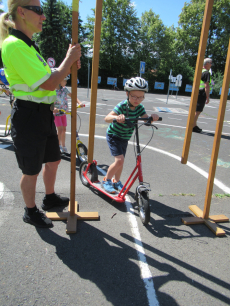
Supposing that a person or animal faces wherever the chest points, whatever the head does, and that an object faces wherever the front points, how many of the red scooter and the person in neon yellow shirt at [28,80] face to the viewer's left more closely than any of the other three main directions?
0

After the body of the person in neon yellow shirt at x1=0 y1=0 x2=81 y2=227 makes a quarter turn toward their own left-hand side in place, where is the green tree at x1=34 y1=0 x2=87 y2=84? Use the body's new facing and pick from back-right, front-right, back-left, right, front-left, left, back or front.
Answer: front

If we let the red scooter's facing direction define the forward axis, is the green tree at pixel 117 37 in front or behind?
behind

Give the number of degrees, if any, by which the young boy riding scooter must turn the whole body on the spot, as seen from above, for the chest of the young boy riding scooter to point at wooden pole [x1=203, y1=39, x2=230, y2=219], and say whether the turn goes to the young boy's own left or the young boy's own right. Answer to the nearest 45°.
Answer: approximately 45° to the young boy's own left

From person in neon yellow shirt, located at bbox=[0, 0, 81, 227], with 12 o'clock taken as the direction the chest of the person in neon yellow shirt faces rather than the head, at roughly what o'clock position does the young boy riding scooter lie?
The young boy riding scooter is roughly at 11 o'clock from the person in neon yellow shirt.

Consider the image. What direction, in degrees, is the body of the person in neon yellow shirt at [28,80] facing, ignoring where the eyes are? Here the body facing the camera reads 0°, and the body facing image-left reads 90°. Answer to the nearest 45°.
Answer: approximately 270°

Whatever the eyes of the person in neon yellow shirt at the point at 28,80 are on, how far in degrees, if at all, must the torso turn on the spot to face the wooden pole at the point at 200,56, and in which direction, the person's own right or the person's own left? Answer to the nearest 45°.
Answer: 0° — they already face it

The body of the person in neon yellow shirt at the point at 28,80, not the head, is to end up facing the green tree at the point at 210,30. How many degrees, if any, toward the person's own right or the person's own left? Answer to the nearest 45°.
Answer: approximately 45° to the person's own left

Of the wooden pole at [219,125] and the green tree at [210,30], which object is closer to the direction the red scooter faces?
the wooden pole

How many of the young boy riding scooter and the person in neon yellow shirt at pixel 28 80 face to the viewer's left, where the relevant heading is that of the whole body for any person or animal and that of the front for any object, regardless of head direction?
0

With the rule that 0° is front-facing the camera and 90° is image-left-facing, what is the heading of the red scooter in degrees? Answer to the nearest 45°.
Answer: approximately 315°

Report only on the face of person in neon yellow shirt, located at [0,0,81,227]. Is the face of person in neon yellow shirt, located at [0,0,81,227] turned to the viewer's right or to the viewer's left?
to the viewer's right

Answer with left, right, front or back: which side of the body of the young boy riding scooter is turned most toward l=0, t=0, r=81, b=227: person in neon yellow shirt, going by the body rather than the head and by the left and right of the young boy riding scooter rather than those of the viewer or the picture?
right
